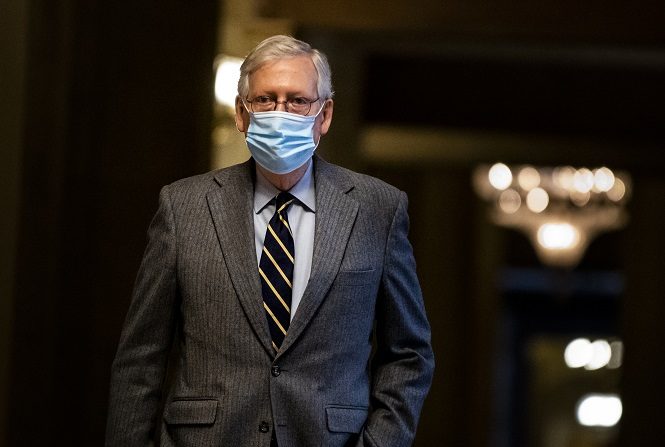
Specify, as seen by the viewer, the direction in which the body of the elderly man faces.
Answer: toward the camera

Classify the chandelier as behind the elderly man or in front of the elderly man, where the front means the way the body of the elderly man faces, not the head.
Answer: behind
